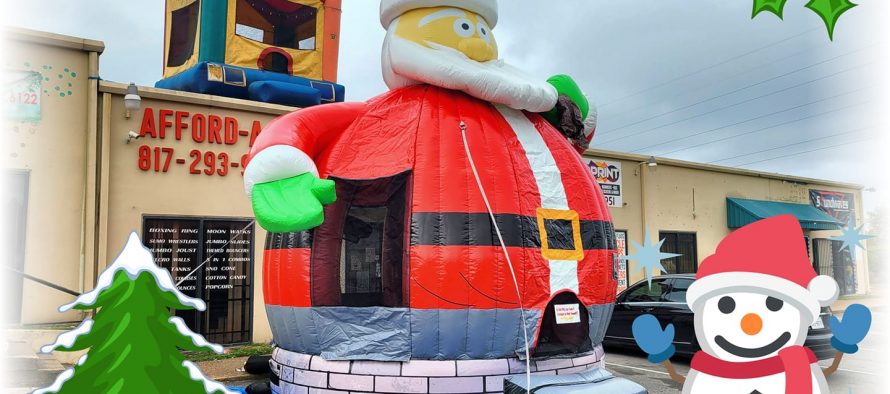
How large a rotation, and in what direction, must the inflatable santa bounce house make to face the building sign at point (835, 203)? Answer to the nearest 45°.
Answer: approximately 90° to its left

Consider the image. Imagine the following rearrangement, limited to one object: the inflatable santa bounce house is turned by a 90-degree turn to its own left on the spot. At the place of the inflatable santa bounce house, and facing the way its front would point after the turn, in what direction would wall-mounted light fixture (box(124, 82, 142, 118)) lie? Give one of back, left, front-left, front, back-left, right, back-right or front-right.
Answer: left

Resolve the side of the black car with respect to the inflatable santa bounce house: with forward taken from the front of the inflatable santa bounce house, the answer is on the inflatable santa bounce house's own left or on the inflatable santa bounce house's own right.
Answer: on the inflatable santa bounce house's own left

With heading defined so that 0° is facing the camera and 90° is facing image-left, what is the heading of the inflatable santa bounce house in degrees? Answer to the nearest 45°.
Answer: approximately 315°

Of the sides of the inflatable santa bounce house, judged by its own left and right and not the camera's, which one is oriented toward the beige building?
back
